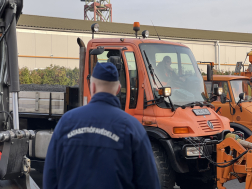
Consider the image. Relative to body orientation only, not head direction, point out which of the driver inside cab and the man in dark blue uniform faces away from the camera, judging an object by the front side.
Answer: the man in dark blue uniform

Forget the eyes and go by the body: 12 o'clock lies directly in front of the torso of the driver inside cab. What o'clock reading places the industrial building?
The industrial building is roughly at 7 o'clock from the driver inside cab.

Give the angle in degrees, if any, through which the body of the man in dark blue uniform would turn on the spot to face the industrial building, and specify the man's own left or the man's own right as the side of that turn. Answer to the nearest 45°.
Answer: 0° — they already face it

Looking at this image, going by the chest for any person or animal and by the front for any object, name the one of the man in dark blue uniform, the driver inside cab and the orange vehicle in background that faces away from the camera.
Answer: the man in dark blue uniform

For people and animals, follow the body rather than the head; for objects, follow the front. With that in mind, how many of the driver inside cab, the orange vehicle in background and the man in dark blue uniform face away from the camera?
1

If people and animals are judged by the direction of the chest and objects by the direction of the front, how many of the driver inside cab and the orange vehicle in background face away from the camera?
0

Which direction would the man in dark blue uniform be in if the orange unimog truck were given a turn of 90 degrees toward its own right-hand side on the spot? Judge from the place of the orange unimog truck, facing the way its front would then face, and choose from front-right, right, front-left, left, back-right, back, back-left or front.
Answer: front-left

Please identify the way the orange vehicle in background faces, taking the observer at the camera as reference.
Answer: facing the viewer and to the right of the viewer

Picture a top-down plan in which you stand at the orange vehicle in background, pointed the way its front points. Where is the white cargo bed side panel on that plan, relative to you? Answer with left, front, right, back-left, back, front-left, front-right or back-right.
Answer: right

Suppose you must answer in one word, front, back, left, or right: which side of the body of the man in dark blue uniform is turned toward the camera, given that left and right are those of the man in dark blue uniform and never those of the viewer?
back

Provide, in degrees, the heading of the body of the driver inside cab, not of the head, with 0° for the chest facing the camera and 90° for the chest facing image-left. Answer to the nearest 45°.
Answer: approximately 315°

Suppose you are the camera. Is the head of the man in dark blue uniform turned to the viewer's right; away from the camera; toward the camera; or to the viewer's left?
away from the camera

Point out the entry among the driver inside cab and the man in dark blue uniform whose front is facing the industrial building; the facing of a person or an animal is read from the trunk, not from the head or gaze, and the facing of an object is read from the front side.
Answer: the man in dark blue uniform

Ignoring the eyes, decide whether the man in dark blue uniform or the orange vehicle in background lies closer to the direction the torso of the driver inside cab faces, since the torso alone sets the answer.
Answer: the man in dark blue uniform

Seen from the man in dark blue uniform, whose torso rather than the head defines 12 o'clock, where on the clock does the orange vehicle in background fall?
The orange vehicle in background is roughly at 1 o'clock from the man in dark blue uniform.

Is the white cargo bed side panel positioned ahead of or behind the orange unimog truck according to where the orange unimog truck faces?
behind
